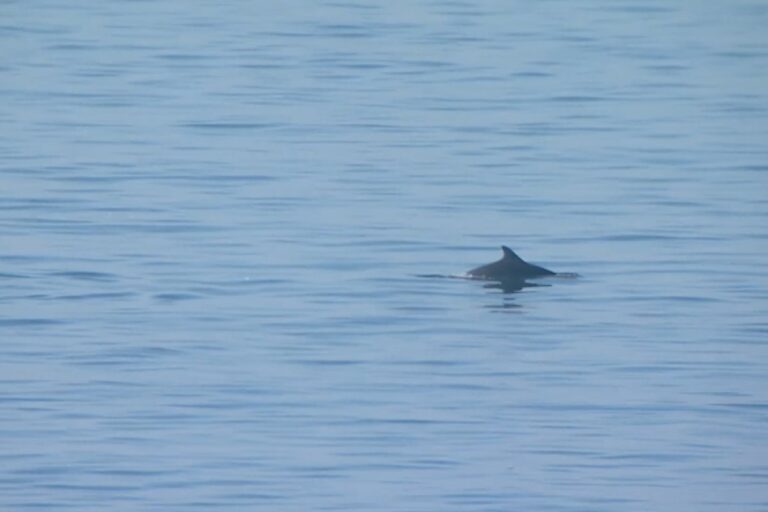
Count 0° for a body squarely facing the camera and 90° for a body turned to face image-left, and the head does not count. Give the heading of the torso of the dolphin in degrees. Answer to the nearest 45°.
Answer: approximately 270°
